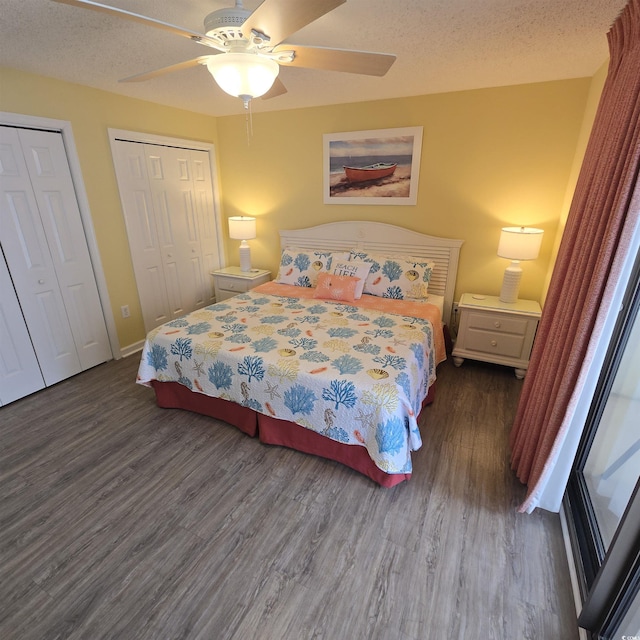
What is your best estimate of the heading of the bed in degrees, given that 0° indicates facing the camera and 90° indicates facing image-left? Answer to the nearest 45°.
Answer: approximately 45°

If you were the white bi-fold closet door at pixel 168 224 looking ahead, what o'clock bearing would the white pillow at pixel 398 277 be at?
The white pillow is roughly at 12 o'clock from the white bi-fold closet door.

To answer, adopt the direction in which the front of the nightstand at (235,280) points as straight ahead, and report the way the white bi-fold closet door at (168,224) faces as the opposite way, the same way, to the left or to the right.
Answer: to the left

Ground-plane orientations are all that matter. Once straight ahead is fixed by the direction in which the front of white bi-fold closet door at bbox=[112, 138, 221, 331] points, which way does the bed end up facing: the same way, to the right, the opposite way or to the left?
to the right

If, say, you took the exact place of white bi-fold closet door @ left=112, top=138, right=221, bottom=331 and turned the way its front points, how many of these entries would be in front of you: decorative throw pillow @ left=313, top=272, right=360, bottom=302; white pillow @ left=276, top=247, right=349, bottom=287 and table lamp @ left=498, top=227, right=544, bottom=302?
3

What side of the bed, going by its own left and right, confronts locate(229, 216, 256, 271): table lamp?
right

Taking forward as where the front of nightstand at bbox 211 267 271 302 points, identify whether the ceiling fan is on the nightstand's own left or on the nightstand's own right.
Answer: on the nightstand's own left

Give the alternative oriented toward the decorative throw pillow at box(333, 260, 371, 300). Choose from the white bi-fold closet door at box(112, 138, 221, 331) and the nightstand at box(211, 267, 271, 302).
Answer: the white bi-fold closet door

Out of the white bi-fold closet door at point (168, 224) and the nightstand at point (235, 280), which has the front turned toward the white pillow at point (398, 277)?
the white bi-fold closet door

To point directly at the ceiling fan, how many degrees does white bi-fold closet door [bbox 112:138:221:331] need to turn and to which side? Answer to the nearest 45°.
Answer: approximately 45° to its right

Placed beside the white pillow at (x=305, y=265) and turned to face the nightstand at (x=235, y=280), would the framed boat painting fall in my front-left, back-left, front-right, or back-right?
back-right

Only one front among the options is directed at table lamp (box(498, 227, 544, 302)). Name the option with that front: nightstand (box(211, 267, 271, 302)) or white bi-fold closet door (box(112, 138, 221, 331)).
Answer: the white bi-fold closet door
